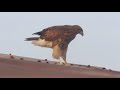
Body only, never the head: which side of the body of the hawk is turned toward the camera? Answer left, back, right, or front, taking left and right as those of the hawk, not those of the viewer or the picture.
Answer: right
